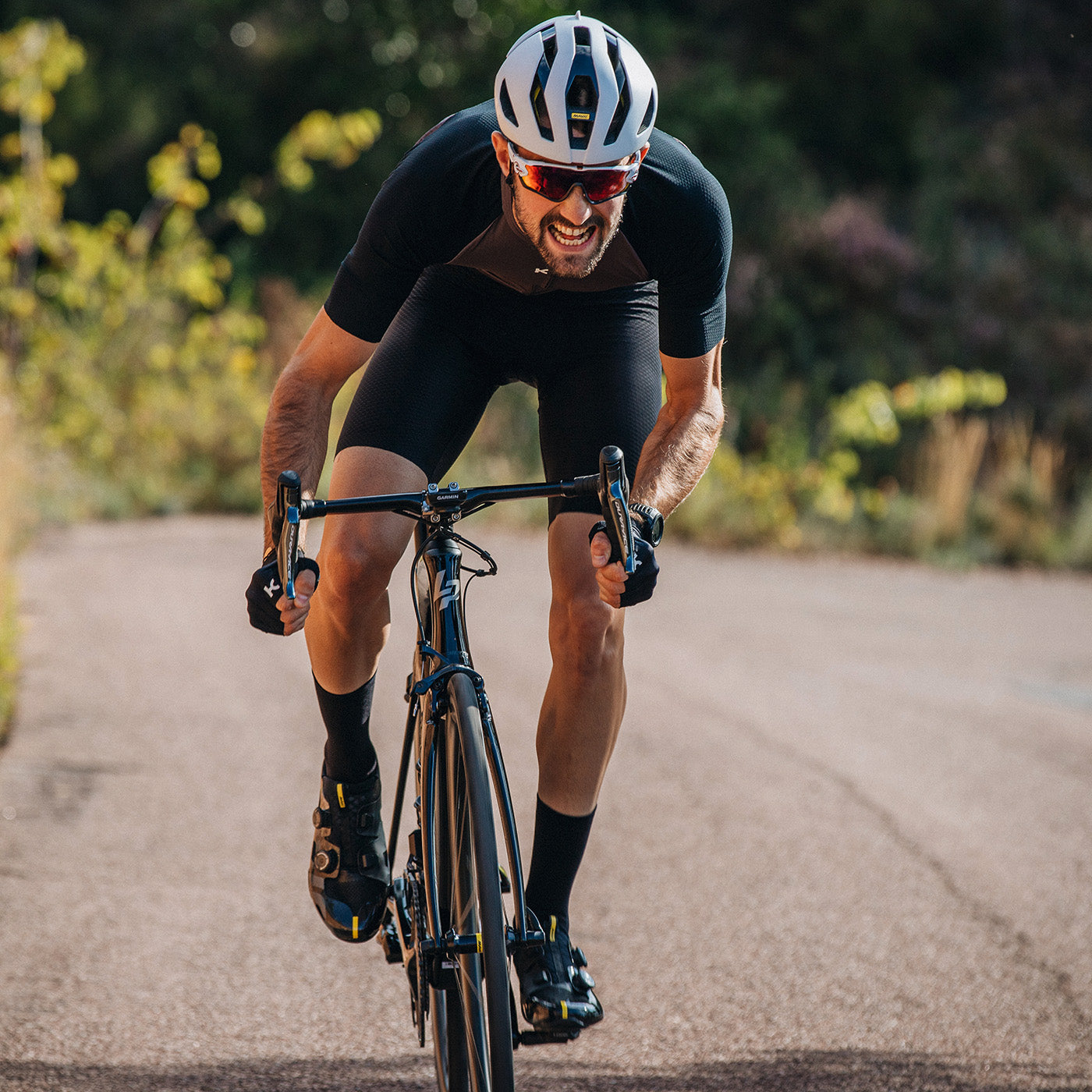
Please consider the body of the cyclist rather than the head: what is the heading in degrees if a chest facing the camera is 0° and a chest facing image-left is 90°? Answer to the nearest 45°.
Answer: approximately 0°
